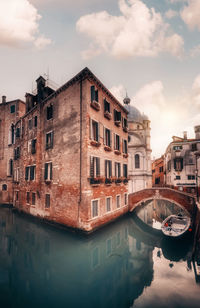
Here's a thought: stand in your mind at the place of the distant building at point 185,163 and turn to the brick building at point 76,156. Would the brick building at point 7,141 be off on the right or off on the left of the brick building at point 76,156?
right

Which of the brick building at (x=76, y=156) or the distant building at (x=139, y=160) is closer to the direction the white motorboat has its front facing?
the brick building

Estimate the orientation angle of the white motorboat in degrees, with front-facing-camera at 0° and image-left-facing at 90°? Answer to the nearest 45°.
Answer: approximately 45°

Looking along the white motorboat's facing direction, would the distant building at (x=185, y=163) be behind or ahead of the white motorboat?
behind

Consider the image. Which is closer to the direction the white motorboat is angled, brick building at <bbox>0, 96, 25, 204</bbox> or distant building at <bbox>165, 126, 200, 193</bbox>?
the brick building

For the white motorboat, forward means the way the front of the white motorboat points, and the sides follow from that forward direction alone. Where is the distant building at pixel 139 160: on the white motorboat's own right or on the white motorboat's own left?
on the white motorboat's own right

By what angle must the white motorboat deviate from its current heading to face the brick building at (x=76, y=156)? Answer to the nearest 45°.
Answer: approximately 45° to its right
